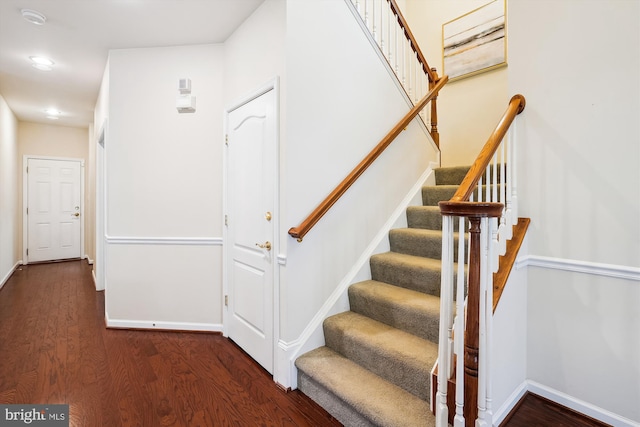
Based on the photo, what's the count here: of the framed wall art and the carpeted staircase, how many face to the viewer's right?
0

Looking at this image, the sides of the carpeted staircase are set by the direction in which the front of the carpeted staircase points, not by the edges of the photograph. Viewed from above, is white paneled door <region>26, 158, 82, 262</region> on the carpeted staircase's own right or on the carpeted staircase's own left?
on the carpeted staircase's own right

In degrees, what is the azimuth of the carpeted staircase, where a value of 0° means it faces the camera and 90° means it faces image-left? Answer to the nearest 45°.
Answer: approximately 45°

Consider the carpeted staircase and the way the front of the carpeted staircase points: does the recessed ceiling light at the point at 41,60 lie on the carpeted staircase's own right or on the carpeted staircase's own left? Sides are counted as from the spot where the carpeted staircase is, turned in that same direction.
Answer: on the carpeted staircase's own right

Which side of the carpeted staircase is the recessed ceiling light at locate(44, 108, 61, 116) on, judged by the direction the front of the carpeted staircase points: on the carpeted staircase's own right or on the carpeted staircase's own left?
on the carpeted staircase's own right

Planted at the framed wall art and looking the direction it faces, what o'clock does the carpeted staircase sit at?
The carpeted staircase is roughly at 11 o'clock from the framed wall art.
